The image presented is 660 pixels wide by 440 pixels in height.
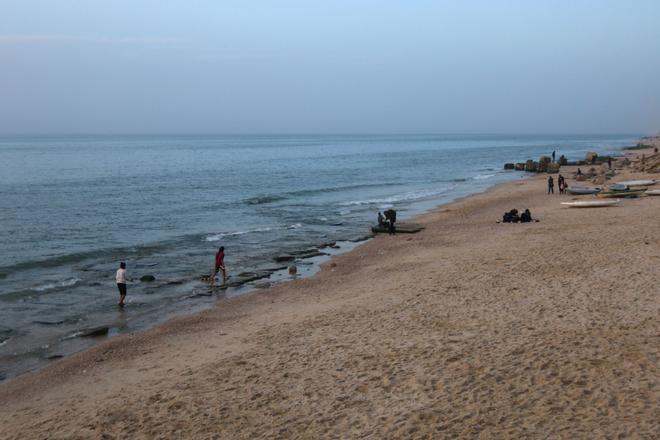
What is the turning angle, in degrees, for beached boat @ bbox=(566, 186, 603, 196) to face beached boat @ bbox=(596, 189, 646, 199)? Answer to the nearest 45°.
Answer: approximately 135° to its left

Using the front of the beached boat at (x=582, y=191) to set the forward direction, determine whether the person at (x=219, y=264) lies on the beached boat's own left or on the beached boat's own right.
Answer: on the beached boat's own left

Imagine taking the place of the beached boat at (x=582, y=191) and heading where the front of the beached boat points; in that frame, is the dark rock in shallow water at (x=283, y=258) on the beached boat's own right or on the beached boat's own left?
on the beached boat's own left

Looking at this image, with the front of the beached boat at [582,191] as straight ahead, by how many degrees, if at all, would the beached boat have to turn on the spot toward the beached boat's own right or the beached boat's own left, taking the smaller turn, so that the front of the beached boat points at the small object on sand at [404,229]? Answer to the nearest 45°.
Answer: approximately 45° to the beached boat's own left

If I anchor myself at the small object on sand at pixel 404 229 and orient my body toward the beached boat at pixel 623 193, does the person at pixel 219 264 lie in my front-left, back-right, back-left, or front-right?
back-right

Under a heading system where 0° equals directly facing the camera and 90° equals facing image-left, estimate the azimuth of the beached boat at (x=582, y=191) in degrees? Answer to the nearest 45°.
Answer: approximately 90°

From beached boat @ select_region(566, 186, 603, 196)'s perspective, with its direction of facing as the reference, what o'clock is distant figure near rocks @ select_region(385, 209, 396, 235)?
The distant figure near rocks is roughly at 10 o'clock from the beached boat.

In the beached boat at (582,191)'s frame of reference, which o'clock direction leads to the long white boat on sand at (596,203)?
The long white boat on sand is roughly at 9 o'clock from the beached boat.
